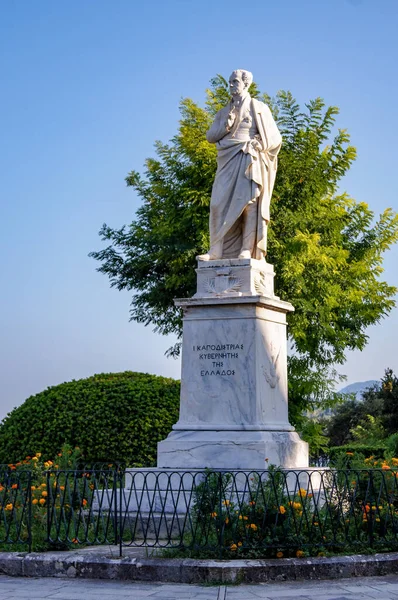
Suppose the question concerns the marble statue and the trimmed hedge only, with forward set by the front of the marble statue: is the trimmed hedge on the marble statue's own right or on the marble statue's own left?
on the marble statue's own right

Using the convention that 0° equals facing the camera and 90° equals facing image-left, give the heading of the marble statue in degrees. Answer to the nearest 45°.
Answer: approximately 45°

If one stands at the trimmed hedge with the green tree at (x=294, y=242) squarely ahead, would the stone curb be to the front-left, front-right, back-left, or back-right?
back-right

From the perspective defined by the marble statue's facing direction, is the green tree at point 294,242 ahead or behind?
behind
